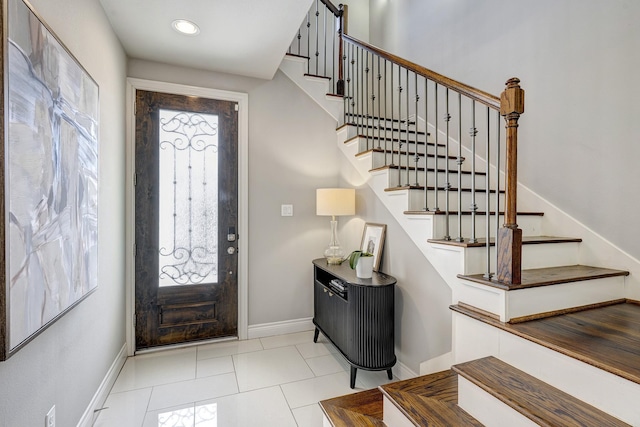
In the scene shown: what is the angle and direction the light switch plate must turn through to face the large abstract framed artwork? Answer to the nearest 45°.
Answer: approximately 45° to its right

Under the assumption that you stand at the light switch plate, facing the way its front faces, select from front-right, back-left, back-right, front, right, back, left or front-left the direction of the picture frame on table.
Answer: front-left

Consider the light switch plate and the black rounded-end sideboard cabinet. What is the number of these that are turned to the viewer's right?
0

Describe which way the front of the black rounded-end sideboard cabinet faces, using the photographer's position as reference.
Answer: facing the viewer and to the left of the viewer

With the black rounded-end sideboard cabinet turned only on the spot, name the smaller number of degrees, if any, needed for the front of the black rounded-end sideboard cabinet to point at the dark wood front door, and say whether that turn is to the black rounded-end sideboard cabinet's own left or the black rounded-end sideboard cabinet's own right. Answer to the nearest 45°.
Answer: approximately 45° to the black rounded-end sideboard cabinet's own right

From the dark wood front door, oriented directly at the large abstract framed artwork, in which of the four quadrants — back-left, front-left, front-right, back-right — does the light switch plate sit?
back-left

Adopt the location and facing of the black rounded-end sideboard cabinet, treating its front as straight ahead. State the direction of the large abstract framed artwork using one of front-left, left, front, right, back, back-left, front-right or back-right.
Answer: front

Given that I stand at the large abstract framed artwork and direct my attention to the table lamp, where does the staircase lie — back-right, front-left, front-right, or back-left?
front-right

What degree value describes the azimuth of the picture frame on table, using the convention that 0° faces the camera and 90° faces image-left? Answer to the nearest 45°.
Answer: approximately 45°

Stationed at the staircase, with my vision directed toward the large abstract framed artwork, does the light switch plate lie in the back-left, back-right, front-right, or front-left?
front-right

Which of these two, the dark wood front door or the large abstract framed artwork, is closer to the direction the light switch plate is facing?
the large abstract framed artwork

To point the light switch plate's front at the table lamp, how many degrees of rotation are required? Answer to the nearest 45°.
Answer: approximately 45° to its left

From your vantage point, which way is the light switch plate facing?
toward the camera
